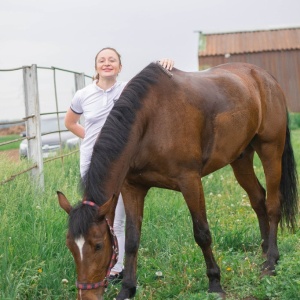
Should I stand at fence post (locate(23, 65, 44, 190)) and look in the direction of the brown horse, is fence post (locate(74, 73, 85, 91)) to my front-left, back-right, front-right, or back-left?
back-left

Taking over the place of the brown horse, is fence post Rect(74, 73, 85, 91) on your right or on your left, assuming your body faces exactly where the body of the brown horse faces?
on your right

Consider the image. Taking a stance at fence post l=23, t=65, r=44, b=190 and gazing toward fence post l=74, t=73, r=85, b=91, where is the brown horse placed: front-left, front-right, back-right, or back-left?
back-right

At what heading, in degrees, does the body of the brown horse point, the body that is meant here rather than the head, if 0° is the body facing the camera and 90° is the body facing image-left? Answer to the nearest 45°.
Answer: approximately 45°

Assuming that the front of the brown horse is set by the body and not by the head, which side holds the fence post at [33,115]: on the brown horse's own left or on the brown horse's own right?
on the brown horse's own right
